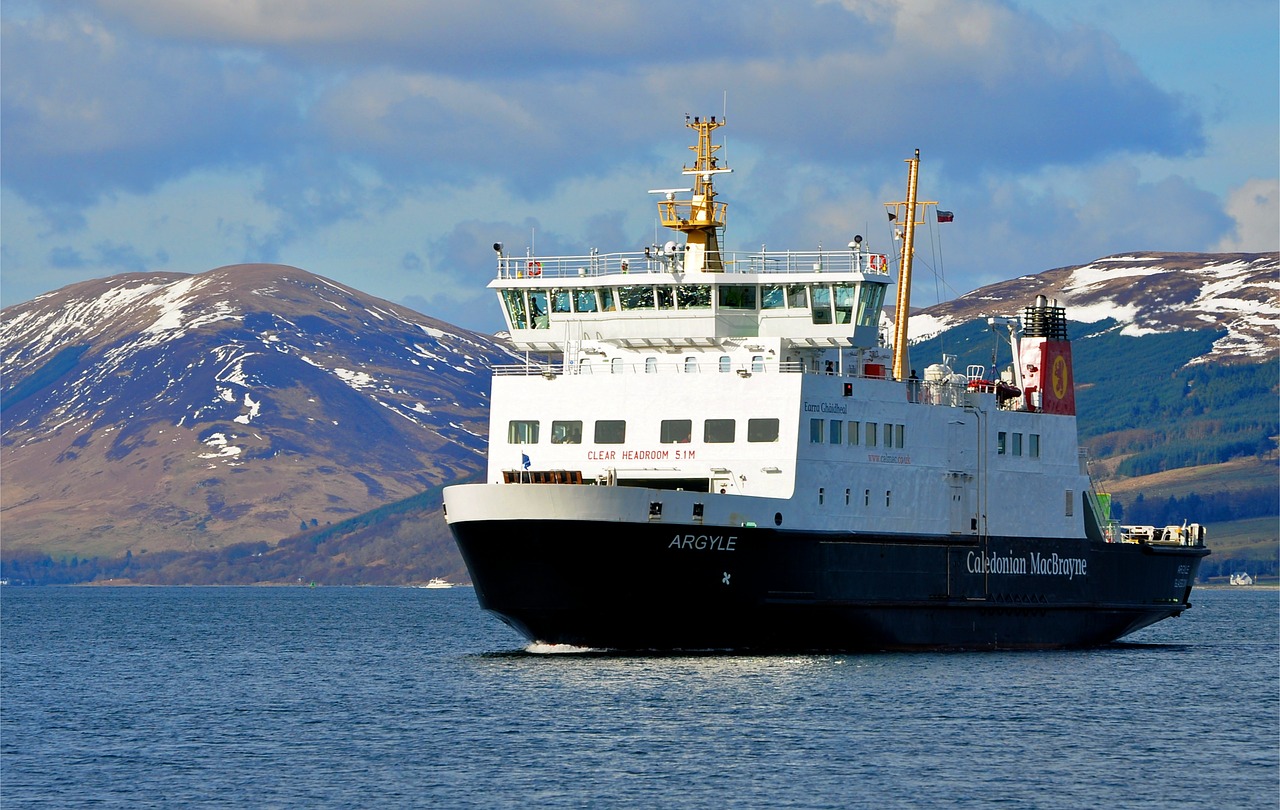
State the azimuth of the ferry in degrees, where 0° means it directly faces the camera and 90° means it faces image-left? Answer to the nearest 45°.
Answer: approximately 45°
